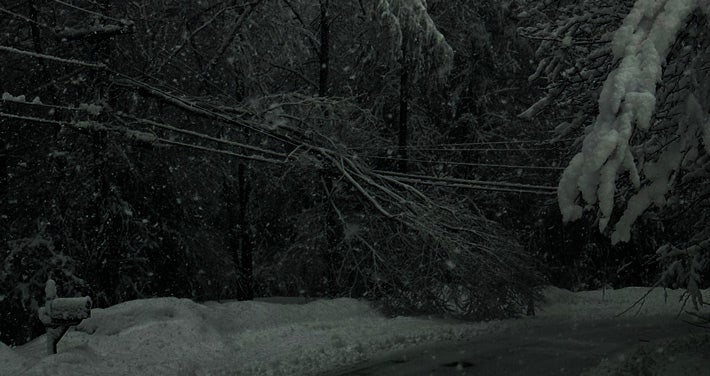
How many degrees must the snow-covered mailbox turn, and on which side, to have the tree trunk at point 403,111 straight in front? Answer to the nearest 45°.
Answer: approximately 45° to its left

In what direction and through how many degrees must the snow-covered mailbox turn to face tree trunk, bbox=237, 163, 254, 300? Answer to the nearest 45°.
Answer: approximately 45° to its left

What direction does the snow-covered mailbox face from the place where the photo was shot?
facing to the right of the viewer
